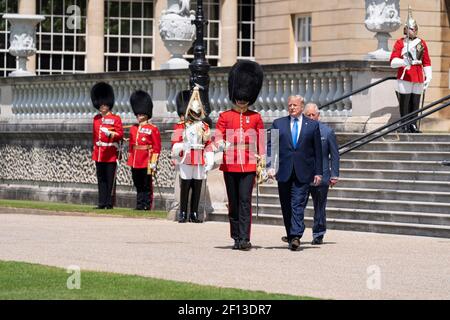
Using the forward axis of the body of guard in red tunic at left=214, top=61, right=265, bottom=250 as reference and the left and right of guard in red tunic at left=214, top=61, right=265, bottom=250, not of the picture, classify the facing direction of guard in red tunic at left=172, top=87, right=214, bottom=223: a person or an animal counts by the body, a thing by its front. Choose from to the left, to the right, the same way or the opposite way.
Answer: the same way

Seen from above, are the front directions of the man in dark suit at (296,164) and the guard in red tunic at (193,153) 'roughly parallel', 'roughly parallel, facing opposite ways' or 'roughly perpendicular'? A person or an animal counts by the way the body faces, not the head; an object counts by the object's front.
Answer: roughly parallel

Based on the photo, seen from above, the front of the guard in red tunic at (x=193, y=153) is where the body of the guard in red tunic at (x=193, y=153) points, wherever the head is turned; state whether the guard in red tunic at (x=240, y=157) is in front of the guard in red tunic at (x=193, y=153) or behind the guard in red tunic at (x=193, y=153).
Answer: in front

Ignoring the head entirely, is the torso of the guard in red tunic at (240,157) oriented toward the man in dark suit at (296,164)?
no

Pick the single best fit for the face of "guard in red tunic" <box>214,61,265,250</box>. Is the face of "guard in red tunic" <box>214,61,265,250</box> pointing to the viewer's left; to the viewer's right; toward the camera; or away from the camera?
toward the camera

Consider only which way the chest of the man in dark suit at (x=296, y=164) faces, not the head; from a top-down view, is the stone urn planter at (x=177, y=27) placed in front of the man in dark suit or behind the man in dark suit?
behind

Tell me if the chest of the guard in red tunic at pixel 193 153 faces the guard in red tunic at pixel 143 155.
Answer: no

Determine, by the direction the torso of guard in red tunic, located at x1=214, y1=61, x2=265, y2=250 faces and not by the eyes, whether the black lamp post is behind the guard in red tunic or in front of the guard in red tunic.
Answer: behind

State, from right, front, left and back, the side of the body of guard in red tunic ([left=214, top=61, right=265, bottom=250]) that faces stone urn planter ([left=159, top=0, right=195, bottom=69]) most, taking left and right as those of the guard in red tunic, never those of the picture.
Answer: back

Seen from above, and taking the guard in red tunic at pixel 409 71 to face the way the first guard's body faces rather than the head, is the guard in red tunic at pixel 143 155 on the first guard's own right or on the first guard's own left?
on the first guard's own right

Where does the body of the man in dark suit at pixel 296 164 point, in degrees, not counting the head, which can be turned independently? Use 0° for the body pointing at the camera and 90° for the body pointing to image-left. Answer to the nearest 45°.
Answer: approximately 0°

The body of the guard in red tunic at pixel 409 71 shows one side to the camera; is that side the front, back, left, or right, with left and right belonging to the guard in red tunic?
front

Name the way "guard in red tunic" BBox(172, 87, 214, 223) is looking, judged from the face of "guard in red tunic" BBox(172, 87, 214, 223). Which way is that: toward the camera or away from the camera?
toward the camera

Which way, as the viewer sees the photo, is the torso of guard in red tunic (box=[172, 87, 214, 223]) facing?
toward the camera

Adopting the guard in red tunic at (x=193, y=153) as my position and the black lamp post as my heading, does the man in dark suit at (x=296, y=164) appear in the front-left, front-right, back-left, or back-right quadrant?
back-right

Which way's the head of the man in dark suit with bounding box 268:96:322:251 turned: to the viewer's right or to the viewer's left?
to the viewer's left

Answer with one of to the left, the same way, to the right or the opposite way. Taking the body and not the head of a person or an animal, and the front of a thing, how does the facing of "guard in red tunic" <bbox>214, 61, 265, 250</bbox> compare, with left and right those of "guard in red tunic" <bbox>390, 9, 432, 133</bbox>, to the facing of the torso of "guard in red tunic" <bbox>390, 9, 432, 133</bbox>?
the same way
